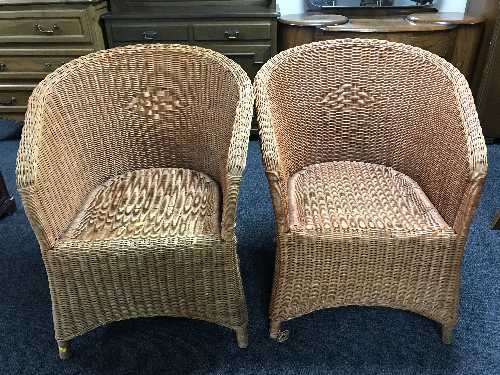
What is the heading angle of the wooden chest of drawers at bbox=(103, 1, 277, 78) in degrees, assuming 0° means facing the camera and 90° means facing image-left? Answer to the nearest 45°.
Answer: approximately 0°

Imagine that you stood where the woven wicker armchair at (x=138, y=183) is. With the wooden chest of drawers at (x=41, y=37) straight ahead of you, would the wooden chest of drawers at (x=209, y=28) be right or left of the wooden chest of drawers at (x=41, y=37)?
right

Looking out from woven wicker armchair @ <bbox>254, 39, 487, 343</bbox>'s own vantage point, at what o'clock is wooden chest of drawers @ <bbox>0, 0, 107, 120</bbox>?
The wooden chest of drawers is roughly at 4 o'clock from the woven wicker armchair.

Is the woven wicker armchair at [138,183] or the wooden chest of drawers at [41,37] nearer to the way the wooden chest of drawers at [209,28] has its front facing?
the woven wicker armchair

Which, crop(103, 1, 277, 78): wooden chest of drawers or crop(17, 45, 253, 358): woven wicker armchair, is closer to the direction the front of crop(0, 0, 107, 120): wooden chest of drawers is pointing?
the woven wicker armchair

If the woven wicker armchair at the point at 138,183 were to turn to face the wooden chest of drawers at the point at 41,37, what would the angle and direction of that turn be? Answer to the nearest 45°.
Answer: approximately 180°

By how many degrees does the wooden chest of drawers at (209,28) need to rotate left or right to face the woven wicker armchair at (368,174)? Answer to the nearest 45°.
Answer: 0° — it already faces it

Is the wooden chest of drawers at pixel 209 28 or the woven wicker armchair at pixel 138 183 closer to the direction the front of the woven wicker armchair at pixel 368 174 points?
the woven wicker armchair
